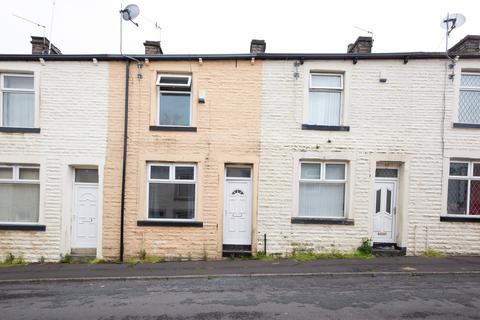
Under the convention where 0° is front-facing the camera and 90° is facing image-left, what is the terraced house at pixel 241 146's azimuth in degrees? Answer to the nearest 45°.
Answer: approximately 0°
